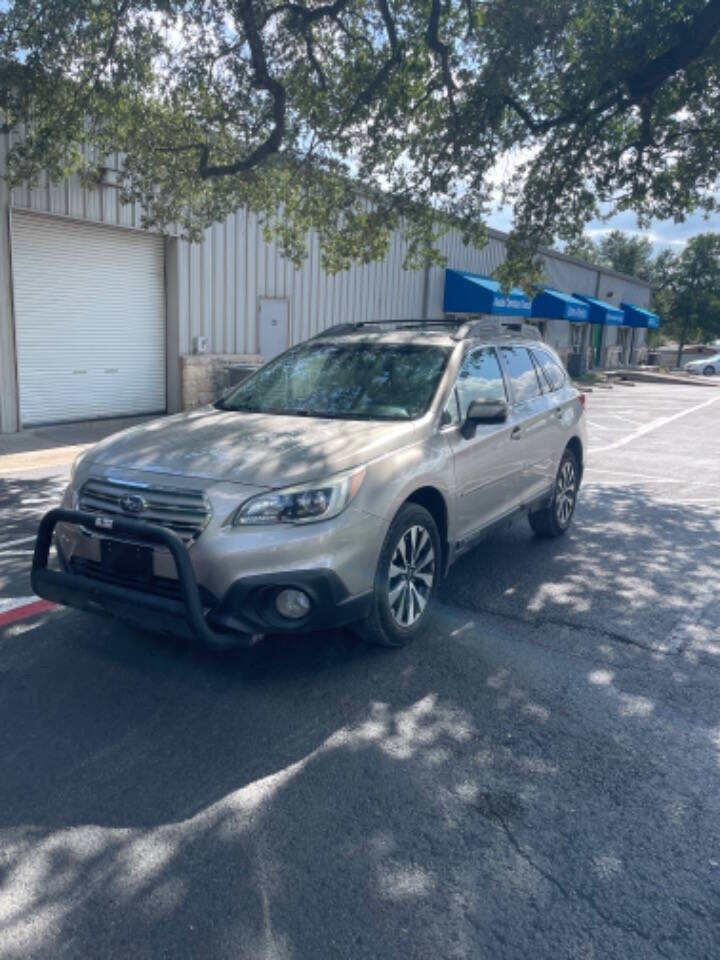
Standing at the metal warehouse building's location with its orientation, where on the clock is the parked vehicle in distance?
The parked vehicle in distance is roughly at 9 o'clock from the metal warehouse building.

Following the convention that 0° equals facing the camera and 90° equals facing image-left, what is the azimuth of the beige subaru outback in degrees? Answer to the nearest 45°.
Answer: approximately 45°

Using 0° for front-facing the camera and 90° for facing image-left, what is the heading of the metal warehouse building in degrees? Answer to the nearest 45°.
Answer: approximately 315°

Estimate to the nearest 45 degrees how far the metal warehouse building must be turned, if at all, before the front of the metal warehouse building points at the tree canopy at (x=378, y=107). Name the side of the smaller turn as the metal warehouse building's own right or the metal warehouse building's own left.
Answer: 0° — it already faces it

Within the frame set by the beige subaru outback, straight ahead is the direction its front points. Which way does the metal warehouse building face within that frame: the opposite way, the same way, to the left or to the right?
to the left

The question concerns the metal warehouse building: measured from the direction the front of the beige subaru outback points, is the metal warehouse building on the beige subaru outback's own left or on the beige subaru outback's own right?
on the beige subaru outback's own right

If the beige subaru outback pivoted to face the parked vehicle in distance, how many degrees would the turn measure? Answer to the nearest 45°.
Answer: approximately 180°
